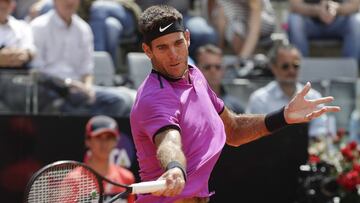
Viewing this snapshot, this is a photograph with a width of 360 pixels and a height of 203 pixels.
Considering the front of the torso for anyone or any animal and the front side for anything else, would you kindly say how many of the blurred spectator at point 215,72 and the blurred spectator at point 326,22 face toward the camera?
2

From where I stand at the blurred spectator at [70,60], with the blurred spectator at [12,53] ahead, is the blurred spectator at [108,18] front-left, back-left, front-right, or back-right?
back-right

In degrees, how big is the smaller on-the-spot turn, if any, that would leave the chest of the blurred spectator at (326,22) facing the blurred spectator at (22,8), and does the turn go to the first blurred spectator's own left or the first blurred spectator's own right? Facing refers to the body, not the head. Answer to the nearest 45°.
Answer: approximately 90° to the first blurred spectator's own right

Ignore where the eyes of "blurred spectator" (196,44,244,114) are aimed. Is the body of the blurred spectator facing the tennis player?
yes

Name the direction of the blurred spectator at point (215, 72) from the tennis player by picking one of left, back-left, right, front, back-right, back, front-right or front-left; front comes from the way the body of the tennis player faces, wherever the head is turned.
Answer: back-left

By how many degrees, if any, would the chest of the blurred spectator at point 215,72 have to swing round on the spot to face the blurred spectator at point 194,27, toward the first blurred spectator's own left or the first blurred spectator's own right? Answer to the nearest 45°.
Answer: approximately 180°

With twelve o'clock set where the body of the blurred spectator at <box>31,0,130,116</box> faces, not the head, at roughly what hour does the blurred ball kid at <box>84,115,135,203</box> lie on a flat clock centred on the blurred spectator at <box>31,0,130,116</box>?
the blurred ball kid at <box>84,115,135,203</box> is roughly at 1 o'clock from the blurred spectator at <box>31,0,130,116</box>.

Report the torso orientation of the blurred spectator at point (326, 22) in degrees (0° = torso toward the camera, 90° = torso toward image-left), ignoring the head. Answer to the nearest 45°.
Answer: approximately 0°
